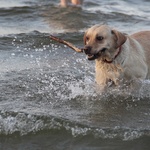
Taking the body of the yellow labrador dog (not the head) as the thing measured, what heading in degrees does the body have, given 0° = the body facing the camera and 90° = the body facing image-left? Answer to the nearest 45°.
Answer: approximately 45°
